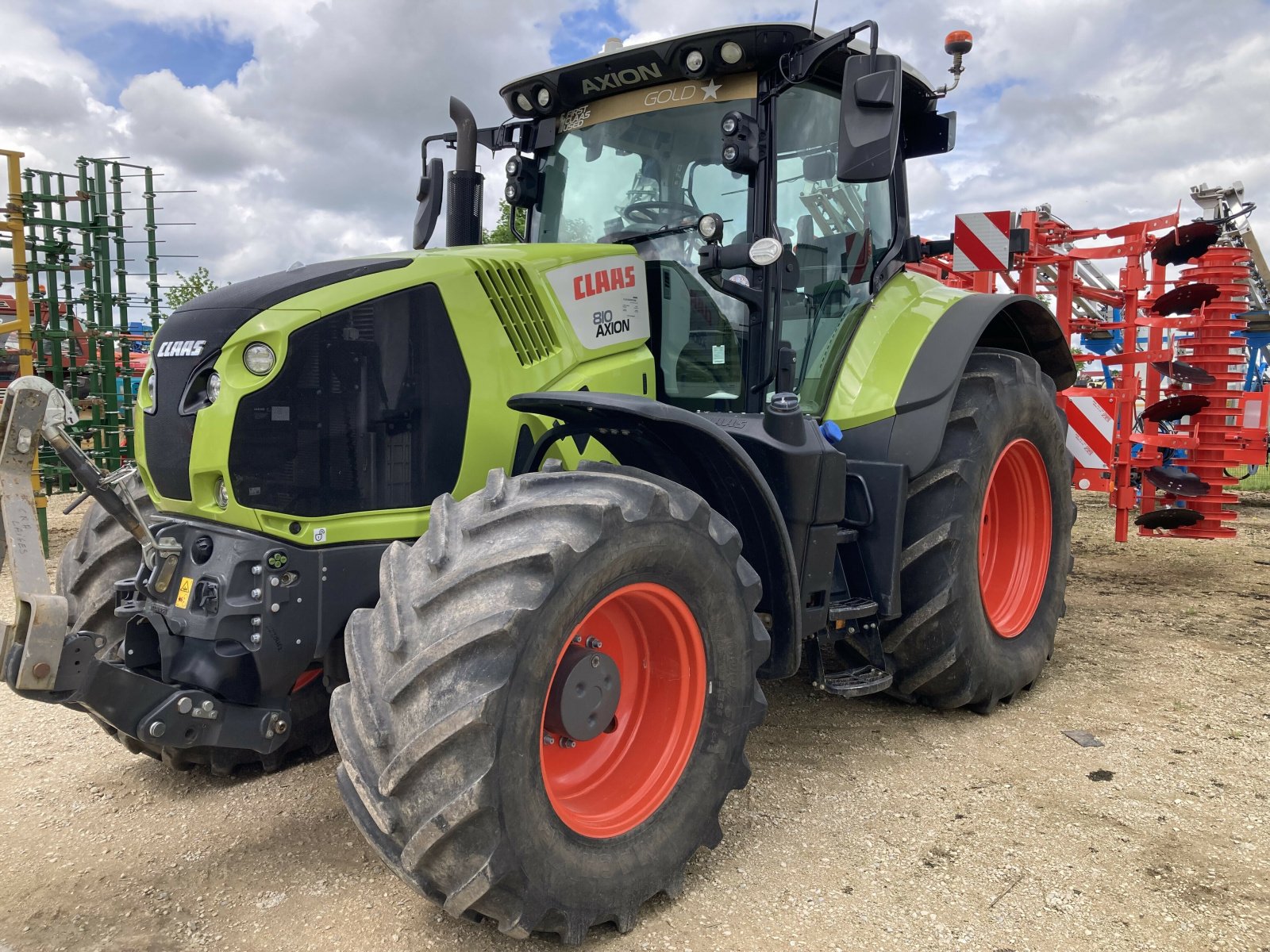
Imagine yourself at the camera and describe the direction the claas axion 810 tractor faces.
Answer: facing the viewer and to the left of the viewer
